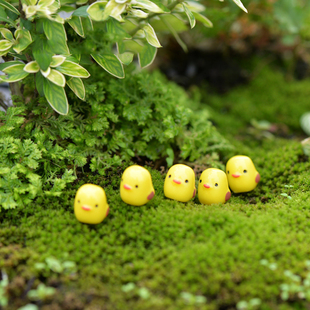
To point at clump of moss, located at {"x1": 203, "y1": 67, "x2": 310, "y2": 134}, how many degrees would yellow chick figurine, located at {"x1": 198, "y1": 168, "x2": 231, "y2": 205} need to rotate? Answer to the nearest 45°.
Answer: approximately 135° to its right

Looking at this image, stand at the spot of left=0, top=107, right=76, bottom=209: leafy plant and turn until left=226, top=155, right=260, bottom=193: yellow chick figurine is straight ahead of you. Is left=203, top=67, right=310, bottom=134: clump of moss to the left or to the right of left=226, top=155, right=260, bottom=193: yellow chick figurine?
left

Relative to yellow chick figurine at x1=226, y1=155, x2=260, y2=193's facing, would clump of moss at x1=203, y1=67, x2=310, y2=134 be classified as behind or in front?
behind
